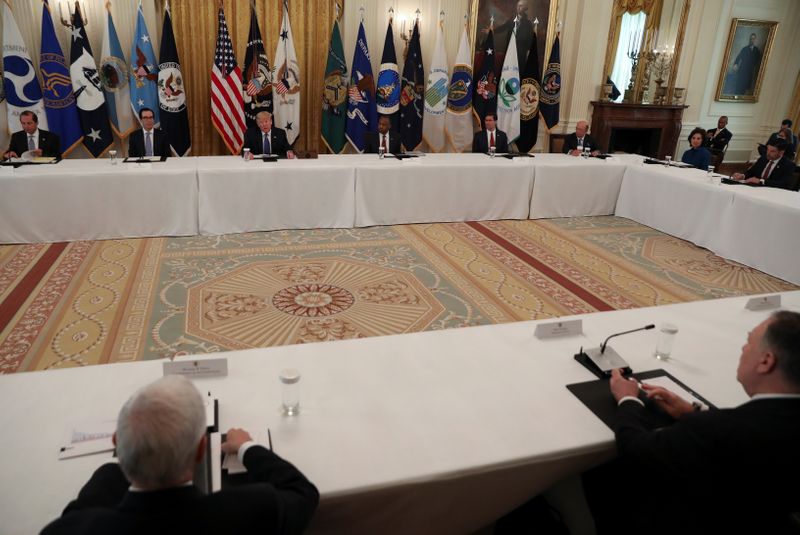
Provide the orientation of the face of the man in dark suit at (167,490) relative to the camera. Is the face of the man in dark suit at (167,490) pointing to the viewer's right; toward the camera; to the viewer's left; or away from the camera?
away from the camera

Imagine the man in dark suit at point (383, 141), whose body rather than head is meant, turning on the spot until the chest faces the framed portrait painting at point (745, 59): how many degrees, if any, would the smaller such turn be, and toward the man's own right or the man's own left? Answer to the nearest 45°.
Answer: approximately 135° to the man's own left

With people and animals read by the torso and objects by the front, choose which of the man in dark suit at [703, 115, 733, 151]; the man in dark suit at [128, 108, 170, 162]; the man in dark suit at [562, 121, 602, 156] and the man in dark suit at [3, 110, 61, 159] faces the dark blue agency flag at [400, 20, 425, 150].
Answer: the man in dark suit at [703, 115, 733, 151]

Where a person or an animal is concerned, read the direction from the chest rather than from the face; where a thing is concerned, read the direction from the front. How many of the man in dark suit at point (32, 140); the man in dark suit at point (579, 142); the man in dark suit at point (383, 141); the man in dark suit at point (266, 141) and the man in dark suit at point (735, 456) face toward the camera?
4

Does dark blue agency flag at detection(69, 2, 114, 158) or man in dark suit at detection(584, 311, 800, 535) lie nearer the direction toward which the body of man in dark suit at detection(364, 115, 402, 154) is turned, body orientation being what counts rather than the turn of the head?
the man in dark suit

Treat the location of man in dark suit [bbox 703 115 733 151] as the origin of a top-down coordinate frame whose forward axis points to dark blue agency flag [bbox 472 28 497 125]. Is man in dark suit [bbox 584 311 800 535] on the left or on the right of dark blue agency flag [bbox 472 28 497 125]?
left

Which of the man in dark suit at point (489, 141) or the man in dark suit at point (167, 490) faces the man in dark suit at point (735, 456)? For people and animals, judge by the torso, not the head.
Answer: the man in dark suit at point (489, 141)

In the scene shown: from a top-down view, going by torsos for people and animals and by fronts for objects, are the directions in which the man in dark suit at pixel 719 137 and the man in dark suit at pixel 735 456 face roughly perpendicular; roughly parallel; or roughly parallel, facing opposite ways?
roughly perpendicular

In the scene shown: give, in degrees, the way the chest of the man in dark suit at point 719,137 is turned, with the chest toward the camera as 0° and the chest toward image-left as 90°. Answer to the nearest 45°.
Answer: approximately 45°

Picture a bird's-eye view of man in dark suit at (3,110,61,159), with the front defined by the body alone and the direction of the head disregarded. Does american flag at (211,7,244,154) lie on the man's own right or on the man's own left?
on the man's own left

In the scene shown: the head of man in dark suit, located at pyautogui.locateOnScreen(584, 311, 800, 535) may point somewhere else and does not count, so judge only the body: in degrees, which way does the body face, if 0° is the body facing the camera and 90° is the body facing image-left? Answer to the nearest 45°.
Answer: approximately 135°

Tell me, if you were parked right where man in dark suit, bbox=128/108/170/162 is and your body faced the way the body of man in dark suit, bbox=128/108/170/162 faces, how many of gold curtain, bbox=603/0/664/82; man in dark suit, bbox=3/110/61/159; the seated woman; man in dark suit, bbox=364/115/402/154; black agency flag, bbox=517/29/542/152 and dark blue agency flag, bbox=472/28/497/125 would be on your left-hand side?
5

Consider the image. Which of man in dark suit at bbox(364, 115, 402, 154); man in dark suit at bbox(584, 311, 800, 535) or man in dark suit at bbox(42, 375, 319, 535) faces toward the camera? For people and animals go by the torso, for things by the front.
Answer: man in dark suit at bbox(364, 115, 402, 154)

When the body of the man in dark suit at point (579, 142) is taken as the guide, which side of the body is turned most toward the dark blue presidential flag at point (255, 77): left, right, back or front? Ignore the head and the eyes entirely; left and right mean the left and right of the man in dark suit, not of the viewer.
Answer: right

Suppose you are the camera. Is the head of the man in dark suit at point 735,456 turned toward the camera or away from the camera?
away from the camera

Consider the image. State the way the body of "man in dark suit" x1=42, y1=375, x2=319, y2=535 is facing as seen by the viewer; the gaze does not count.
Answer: away from the camera
